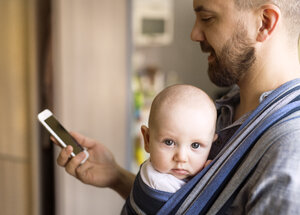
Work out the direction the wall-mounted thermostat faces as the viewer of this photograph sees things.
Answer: facing the viewer

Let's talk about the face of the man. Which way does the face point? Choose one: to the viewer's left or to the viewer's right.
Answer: to the viewer's left

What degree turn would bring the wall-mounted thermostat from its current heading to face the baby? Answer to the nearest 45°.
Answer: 0° — it already faces them

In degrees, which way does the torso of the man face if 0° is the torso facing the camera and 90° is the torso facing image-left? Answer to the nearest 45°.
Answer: approximately 90°

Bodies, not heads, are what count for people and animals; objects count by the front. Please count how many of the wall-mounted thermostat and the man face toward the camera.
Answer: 1

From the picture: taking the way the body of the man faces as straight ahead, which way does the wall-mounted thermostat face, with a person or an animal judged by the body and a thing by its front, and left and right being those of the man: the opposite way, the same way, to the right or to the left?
to the left

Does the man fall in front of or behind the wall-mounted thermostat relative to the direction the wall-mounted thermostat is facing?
in front

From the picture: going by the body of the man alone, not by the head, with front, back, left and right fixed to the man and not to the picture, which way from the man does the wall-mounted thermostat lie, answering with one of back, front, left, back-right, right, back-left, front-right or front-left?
right
